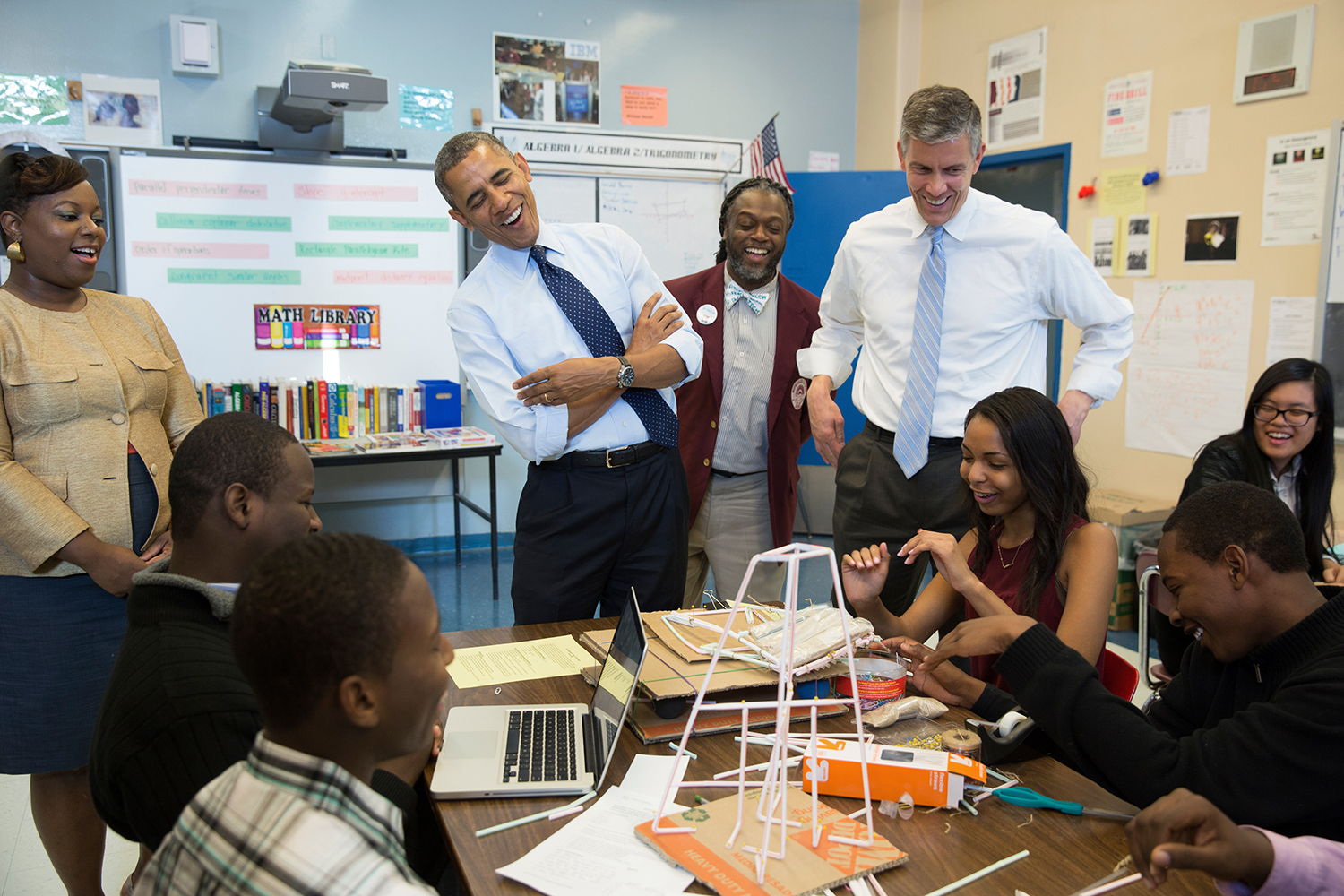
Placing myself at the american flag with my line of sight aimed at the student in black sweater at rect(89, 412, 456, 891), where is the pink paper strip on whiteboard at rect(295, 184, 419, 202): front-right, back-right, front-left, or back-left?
front-right

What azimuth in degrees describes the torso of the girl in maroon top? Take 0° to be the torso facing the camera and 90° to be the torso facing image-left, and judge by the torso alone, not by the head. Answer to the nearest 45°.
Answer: approximately 45°

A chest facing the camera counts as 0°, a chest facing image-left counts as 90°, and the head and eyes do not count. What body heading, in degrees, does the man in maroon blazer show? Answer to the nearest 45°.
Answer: approximately 0°

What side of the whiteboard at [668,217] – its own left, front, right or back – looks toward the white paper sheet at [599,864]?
front

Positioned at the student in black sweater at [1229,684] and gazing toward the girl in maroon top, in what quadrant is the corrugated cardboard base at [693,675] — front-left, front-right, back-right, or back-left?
front-left

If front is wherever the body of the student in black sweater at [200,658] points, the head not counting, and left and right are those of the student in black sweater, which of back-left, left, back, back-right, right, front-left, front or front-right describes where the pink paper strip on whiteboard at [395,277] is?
front-left

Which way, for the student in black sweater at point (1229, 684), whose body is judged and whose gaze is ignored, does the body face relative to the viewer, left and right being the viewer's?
facing to the left of the viewer

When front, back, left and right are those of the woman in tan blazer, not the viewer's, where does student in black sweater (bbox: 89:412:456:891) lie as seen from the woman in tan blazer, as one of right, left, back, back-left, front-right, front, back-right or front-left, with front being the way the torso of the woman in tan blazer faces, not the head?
front-right

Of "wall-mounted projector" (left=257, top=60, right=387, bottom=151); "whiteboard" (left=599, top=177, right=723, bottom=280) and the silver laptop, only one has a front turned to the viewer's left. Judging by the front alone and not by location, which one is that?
the silver laptop

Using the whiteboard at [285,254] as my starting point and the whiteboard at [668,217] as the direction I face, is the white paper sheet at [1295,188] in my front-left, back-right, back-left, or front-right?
front-right

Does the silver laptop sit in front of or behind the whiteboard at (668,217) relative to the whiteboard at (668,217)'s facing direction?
in front

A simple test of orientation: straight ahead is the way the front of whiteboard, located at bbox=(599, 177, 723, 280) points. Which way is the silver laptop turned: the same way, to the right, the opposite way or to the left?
to the right

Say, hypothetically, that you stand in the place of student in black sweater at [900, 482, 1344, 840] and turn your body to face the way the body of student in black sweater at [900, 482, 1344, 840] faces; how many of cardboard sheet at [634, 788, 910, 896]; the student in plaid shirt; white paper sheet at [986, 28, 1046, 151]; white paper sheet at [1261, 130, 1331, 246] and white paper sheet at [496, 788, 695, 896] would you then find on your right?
2

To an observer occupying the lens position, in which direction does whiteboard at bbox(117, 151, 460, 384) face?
facing the viewer

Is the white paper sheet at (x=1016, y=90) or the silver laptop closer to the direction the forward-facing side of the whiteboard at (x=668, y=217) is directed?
the silver laptop

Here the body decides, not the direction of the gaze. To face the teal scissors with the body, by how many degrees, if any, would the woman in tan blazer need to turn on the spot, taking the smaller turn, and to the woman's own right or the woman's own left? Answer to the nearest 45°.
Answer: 0° — they already face it
